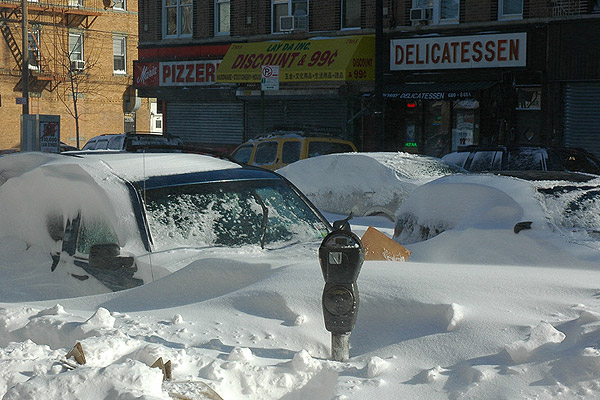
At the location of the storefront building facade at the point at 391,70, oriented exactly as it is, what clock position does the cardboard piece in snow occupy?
The cardboard piece in snow is roughly at 12 o'clock from the storefront building facade.

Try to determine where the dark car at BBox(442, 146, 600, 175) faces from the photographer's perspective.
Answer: facing to the left of the viewer

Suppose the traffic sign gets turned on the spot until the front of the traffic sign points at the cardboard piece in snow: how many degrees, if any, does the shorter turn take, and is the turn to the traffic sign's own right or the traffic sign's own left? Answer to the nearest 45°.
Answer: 0° — it already faces it

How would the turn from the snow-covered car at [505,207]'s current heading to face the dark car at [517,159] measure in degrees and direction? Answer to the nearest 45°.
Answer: approximately 135° to its left

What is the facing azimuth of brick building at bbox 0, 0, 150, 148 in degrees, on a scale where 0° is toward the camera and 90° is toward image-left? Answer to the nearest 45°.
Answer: approximately 0°

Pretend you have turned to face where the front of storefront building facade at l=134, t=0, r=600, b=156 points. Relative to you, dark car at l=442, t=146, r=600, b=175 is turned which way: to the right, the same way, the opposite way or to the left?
to the right

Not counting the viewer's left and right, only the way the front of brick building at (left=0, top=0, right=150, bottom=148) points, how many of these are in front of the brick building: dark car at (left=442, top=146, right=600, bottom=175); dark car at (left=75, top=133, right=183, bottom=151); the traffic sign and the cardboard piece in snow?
4

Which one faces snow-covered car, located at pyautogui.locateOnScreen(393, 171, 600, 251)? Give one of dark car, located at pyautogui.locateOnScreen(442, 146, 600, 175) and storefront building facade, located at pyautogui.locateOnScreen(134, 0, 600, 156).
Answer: the storefront building facade
